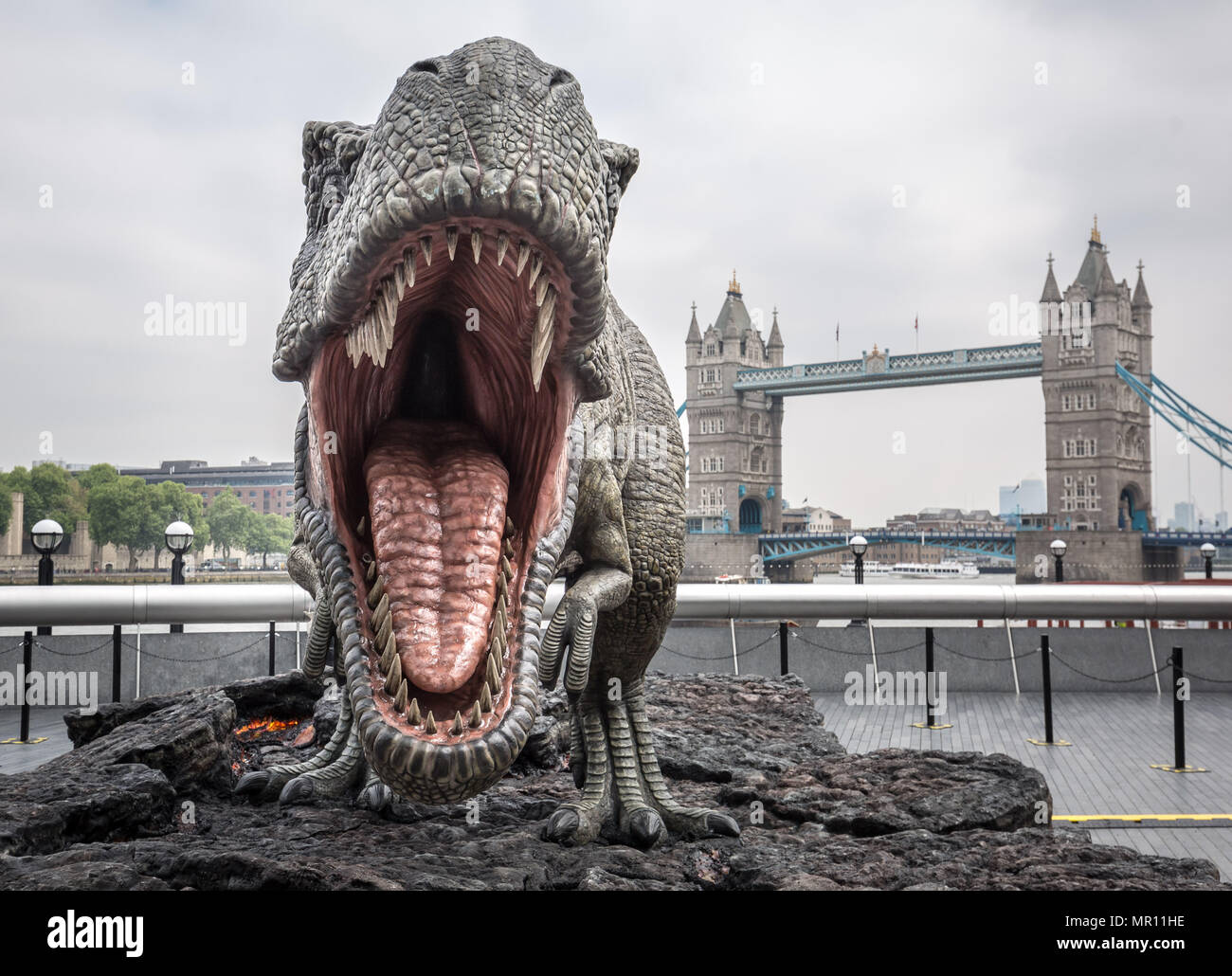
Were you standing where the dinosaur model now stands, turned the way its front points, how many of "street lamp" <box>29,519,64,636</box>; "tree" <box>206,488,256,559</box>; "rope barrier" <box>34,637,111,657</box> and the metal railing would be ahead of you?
0

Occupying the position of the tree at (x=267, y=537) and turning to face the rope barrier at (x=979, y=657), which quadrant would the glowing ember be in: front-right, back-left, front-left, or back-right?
front-right

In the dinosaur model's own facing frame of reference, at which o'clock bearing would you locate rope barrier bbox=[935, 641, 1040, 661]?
The rope barrier is roughly at 7 o'clock from the dinosaur model.

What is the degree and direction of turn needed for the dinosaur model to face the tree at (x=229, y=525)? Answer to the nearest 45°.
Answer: approximately 180°

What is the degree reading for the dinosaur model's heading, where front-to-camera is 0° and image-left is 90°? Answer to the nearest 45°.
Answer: approximately 0°

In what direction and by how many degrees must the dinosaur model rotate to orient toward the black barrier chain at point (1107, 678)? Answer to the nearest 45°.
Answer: approximately 135° to its left

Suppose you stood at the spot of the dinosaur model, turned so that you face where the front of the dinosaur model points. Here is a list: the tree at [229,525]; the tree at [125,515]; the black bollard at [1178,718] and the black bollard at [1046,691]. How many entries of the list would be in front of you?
0

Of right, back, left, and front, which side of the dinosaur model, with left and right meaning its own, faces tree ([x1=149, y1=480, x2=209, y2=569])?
back

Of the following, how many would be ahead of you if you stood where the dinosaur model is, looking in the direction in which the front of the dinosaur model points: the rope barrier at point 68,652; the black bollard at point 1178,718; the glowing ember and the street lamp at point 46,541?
0

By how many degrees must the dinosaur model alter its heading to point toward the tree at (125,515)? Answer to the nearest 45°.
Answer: approximately 180°

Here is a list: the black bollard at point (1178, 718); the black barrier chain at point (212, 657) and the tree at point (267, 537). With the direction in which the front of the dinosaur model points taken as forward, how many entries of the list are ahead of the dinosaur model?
0

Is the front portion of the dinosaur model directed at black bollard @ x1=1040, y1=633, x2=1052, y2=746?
no

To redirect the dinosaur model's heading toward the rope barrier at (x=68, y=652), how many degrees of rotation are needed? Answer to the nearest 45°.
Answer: approximately 135° to its right
